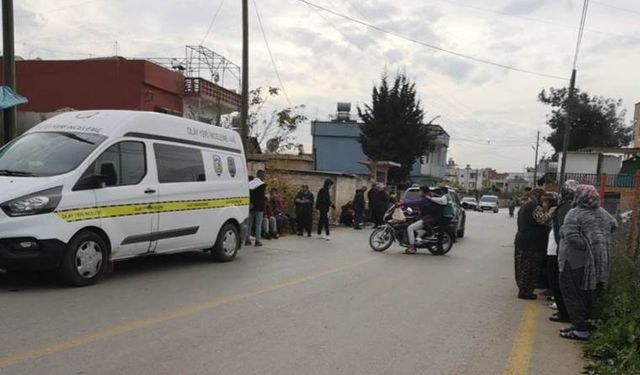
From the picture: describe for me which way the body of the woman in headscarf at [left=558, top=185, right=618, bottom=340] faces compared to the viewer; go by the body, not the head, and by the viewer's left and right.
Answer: facing away from the viewer and to the left of the viewer

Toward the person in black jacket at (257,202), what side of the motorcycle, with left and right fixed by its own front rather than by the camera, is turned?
front

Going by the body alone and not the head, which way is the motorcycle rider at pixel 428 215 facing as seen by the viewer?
to the viewer's left

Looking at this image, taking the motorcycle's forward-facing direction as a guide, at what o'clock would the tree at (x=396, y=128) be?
The tree is roughly at 3 o'clock from the motorcycle.

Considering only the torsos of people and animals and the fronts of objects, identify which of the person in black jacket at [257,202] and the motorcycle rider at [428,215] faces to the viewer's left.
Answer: the motorcycle rider

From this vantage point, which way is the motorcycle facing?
to the viewer's left
